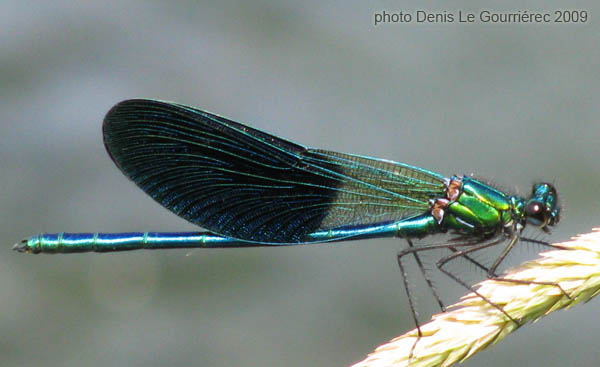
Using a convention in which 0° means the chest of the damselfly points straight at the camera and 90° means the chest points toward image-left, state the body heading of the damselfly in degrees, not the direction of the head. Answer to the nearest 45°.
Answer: approximately 270°
